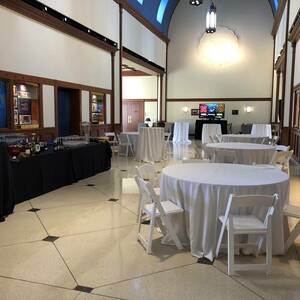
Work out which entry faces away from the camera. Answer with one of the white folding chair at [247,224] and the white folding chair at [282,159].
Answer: the white folding chair at [247,224]

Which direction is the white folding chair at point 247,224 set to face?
away from the camera

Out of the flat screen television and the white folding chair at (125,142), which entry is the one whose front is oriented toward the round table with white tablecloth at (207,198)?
the flat screen television

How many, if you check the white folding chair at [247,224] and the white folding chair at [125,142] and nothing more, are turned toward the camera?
0

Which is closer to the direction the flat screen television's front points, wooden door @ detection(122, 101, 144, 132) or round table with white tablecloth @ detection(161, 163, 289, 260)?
the round table with white tablecloth

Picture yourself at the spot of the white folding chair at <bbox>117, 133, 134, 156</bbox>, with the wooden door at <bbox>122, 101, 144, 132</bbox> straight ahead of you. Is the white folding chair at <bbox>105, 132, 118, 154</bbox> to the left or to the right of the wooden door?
left

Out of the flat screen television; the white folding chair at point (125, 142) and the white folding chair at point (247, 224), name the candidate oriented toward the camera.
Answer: the flat screen television

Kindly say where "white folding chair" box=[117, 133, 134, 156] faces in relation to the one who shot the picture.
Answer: facing away from the viewer and to the right of the viewer

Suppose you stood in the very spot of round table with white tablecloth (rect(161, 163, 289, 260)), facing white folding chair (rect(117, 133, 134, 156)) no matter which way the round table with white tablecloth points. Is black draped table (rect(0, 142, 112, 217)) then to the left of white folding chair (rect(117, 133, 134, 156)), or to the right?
left

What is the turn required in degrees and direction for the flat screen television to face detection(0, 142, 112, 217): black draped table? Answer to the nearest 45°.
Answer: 0° — it already faces it

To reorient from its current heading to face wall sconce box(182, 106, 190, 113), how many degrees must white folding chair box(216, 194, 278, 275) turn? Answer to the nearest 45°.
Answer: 0° — it already faces it

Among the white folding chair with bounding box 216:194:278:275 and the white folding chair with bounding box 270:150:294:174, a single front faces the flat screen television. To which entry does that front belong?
the white folding chair with bounding box 216:194:278:275

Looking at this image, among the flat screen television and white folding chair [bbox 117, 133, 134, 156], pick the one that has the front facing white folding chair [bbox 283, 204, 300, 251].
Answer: the flat screen television

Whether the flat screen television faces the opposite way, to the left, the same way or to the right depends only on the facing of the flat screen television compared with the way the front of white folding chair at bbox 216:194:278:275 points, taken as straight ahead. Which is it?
the opposite way

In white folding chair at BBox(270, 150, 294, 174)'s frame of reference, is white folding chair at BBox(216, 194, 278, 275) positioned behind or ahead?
ahead
